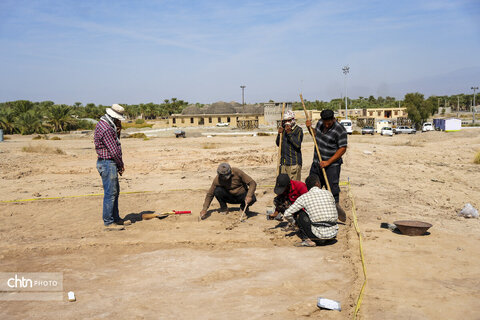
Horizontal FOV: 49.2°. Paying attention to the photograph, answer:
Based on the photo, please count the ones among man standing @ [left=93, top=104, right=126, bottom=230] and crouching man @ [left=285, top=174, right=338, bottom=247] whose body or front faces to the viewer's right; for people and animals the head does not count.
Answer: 1

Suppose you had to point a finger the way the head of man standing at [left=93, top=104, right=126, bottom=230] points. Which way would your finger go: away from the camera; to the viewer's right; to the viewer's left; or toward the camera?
to the viewer's right

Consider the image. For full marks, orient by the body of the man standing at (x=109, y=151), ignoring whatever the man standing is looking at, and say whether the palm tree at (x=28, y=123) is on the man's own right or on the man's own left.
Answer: on the man's own left

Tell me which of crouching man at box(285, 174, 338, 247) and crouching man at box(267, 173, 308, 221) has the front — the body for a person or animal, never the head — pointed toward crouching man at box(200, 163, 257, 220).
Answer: crouching man at box(285, 174, 338, 247)

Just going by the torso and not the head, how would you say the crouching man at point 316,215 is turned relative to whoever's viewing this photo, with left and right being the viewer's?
facing away from the viewer and to the left of the viewer

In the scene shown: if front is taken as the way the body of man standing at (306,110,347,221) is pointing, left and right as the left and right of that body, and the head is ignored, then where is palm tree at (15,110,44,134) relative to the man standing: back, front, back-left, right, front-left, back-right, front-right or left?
right

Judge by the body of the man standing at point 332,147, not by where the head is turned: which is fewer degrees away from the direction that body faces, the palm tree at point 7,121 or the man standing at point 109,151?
the man standing

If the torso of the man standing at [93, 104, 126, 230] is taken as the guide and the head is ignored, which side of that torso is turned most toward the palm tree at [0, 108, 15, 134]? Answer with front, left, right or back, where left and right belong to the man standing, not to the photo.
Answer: left

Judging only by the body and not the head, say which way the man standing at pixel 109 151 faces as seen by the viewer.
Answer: to the viewer's right
